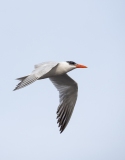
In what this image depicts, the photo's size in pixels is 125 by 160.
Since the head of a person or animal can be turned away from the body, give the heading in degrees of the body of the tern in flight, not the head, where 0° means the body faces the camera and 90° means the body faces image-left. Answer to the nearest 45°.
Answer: approximately 270°
